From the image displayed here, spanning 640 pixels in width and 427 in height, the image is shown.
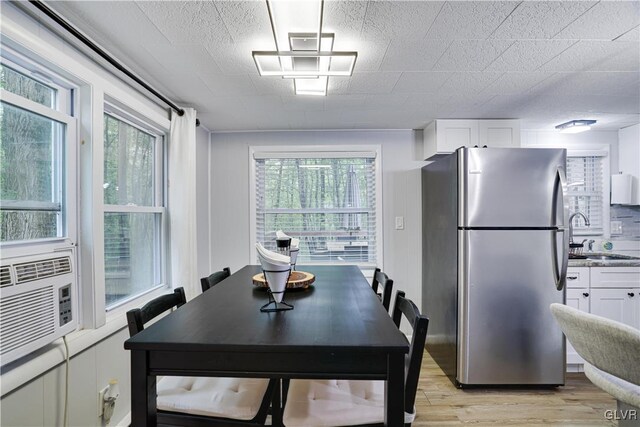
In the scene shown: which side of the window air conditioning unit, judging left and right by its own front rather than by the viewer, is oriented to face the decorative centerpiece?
front

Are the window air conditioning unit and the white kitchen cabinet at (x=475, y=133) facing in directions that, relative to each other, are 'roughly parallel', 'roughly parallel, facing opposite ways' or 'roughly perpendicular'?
roughly perpendicular

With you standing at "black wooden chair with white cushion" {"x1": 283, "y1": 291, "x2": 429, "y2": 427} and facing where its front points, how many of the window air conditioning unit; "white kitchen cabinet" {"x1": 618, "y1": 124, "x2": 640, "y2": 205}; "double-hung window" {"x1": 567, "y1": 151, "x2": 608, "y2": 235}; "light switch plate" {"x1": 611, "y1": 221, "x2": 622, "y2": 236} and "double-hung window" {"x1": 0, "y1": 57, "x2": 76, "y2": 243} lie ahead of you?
2

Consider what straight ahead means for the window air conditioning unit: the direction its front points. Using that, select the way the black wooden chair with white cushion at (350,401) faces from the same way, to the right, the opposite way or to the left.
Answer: the opposite way

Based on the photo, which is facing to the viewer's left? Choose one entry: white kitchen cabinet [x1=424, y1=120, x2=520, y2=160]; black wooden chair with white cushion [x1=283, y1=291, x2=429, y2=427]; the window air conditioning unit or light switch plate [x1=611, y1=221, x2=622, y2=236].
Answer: the black wooden chair with white cushion

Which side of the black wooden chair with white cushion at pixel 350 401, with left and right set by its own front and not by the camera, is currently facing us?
left

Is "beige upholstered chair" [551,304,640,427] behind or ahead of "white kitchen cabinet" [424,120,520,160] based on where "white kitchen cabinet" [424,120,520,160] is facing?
ahead

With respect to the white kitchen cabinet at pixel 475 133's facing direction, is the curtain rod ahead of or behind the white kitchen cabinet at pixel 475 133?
ahead

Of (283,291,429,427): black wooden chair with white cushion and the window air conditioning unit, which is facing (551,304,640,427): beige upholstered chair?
the window air conditioning unit

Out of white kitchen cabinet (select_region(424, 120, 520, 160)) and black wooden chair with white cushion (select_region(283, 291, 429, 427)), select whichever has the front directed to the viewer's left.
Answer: the black wooden chair with white cushion

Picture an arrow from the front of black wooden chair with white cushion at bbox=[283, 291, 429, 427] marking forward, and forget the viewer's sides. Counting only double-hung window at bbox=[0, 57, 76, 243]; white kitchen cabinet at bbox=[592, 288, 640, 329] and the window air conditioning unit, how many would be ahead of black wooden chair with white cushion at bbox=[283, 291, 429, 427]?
2
